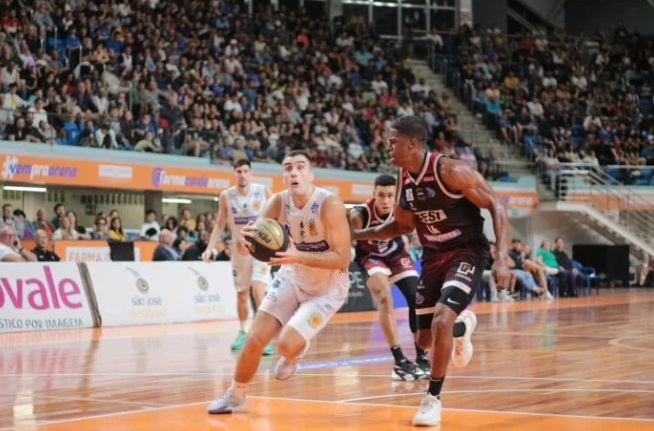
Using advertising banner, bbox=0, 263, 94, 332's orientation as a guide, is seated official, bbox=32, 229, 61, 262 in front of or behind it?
behind

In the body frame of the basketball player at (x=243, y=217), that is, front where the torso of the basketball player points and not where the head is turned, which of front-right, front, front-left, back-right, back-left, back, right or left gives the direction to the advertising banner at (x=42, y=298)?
back-right

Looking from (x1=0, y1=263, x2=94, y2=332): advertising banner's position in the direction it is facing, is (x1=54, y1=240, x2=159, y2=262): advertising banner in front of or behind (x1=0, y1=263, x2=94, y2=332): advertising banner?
behind

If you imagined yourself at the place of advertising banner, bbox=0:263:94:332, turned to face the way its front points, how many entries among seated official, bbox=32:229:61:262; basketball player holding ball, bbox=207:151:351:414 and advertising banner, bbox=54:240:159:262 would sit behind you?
2

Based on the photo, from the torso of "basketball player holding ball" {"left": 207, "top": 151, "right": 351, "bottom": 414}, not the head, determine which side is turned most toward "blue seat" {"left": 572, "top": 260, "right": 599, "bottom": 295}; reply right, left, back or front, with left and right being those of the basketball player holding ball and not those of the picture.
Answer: back

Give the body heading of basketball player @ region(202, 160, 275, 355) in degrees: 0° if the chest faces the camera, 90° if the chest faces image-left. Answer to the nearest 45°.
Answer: approximately 0°

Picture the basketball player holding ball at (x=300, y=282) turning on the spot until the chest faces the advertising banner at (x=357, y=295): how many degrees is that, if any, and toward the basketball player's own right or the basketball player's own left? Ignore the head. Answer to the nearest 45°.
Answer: approximately 135° to the basketball player's own right
